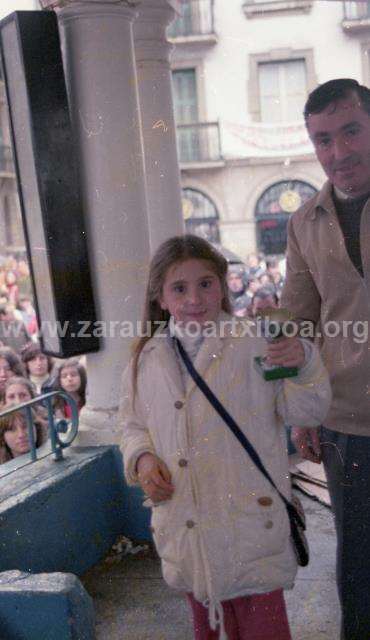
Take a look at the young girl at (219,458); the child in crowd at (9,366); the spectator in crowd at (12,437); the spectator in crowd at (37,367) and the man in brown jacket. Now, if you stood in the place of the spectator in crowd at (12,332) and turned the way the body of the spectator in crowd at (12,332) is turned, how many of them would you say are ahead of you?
5

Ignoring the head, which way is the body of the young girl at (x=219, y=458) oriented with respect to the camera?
toward the camera

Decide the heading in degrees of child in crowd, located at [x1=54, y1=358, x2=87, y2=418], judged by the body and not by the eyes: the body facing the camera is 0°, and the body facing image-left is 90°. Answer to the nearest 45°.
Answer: approximately 0°

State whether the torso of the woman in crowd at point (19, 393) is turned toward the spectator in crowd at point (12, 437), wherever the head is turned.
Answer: yes

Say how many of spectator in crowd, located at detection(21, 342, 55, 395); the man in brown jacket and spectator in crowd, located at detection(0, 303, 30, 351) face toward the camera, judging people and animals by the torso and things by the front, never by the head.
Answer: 3

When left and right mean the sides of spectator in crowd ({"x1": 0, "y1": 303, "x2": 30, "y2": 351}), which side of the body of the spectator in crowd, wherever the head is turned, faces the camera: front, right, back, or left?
front

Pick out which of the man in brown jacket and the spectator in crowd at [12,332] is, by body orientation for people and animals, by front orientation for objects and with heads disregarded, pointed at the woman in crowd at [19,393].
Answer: the spectator in crowd

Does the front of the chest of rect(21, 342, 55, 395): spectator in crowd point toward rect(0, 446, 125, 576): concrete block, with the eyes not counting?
yes

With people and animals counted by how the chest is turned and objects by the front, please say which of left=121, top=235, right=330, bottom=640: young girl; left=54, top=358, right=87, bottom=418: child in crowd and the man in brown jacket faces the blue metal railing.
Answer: the child in crowd

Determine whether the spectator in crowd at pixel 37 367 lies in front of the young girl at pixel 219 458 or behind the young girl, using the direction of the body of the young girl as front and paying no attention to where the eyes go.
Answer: behind

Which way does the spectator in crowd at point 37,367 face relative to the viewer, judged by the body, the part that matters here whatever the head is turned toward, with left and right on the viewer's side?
facing the viewer

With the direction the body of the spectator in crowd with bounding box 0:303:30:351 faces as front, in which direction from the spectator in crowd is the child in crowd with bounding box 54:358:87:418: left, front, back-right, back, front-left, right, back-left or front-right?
front

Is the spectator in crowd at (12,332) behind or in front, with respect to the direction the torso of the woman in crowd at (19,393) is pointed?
behind

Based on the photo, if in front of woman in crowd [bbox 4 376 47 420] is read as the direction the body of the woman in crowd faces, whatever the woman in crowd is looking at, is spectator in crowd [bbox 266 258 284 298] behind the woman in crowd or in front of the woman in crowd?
behind
